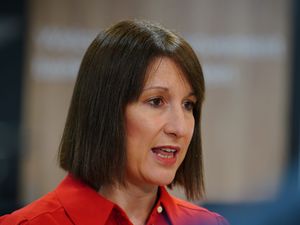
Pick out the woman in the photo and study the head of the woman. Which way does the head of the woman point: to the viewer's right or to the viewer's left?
to the viewer's right

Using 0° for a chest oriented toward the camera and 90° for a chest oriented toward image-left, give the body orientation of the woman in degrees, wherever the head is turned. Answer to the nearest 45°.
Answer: approximately 315°
